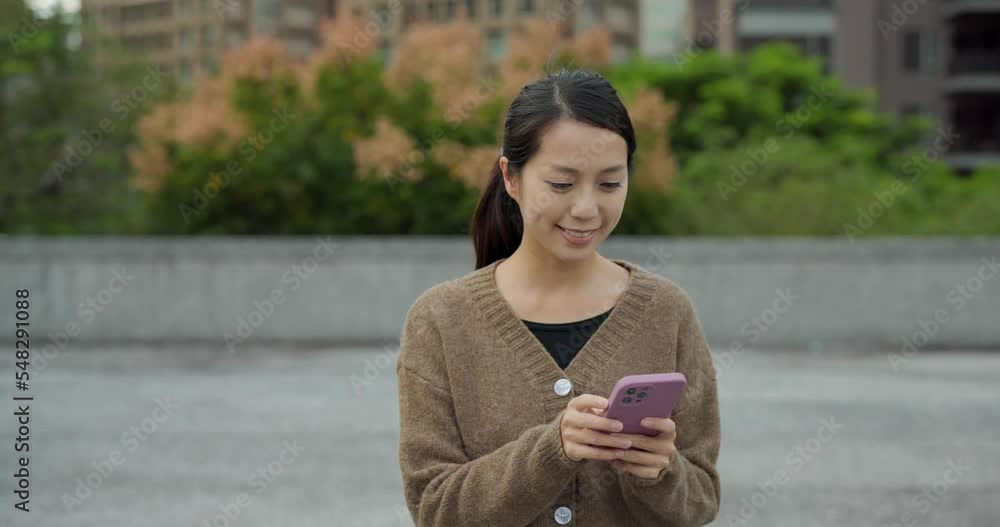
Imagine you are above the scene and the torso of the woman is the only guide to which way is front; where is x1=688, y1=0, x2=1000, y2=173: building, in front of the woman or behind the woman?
behind

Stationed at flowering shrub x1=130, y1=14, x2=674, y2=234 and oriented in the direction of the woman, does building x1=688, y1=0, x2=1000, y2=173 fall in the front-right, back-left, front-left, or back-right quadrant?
back-left

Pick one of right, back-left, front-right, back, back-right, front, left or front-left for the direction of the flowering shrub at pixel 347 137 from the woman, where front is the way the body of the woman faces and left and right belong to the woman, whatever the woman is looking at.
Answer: back

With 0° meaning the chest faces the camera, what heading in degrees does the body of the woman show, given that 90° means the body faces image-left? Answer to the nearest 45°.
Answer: approximately 0°
